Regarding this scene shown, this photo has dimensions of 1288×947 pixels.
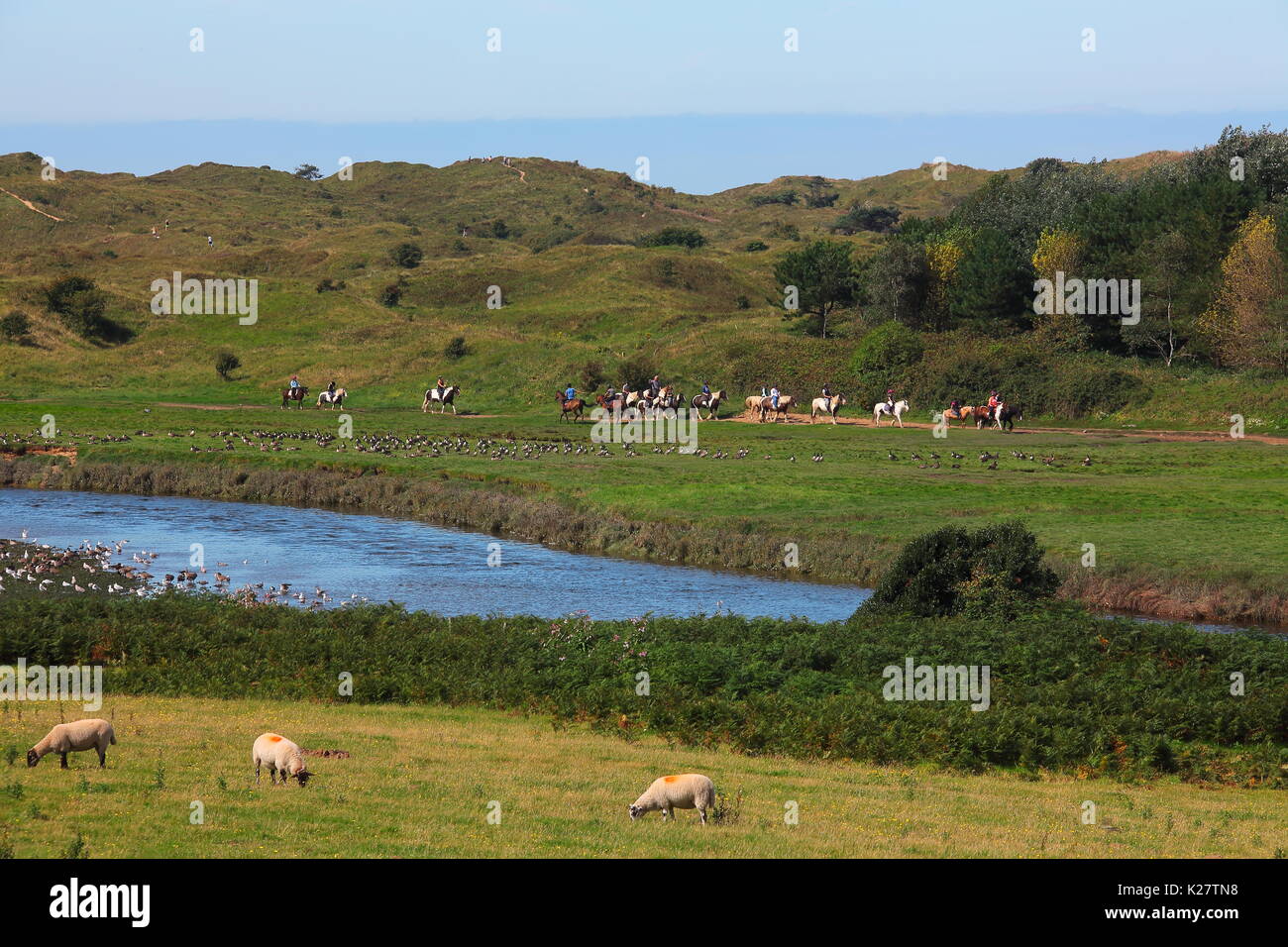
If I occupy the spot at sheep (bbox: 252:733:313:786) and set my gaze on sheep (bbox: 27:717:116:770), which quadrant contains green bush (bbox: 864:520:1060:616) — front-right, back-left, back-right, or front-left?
back-right

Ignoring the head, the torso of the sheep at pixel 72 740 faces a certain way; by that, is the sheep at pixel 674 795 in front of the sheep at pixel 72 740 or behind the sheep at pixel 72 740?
behind

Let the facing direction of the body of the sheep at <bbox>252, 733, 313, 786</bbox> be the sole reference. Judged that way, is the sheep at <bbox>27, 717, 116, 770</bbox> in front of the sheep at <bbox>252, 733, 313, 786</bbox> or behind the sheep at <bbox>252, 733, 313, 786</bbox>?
behind

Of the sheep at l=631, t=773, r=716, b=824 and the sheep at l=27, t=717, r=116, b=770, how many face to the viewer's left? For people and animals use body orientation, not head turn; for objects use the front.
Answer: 2

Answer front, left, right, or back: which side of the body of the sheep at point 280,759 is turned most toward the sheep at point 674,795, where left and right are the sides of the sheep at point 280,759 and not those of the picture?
front

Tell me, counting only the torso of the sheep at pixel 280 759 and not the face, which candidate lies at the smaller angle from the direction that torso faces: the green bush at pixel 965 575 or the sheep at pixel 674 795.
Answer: the sheep

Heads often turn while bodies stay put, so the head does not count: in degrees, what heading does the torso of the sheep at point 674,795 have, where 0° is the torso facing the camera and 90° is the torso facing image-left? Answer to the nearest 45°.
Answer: approximately 90°

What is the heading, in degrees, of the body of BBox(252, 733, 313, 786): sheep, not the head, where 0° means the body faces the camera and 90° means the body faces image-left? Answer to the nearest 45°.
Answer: approximately 315°

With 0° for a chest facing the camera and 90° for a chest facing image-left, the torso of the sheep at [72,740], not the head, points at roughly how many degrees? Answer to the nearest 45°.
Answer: approximately 90°

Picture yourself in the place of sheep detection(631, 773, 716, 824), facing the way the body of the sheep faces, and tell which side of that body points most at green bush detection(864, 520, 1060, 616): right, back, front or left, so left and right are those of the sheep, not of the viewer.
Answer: right

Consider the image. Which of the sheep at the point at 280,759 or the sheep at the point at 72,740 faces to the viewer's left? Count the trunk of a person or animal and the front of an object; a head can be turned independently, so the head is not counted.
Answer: the sheep at the point at 72,740

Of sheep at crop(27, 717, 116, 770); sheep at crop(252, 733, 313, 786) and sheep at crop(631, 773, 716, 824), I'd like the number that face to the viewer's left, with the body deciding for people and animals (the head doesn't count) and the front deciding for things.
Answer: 2

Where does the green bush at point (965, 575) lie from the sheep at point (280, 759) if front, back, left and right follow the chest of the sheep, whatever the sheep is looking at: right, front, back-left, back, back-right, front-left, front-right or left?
left

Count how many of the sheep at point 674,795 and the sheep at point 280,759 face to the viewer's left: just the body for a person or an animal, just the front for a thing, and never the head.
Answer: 1
